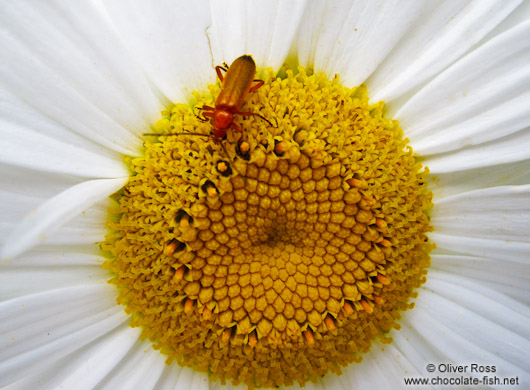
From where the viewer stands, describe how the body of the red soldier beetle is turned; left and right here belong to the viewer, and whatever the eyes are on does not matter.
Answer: facing the viewer
